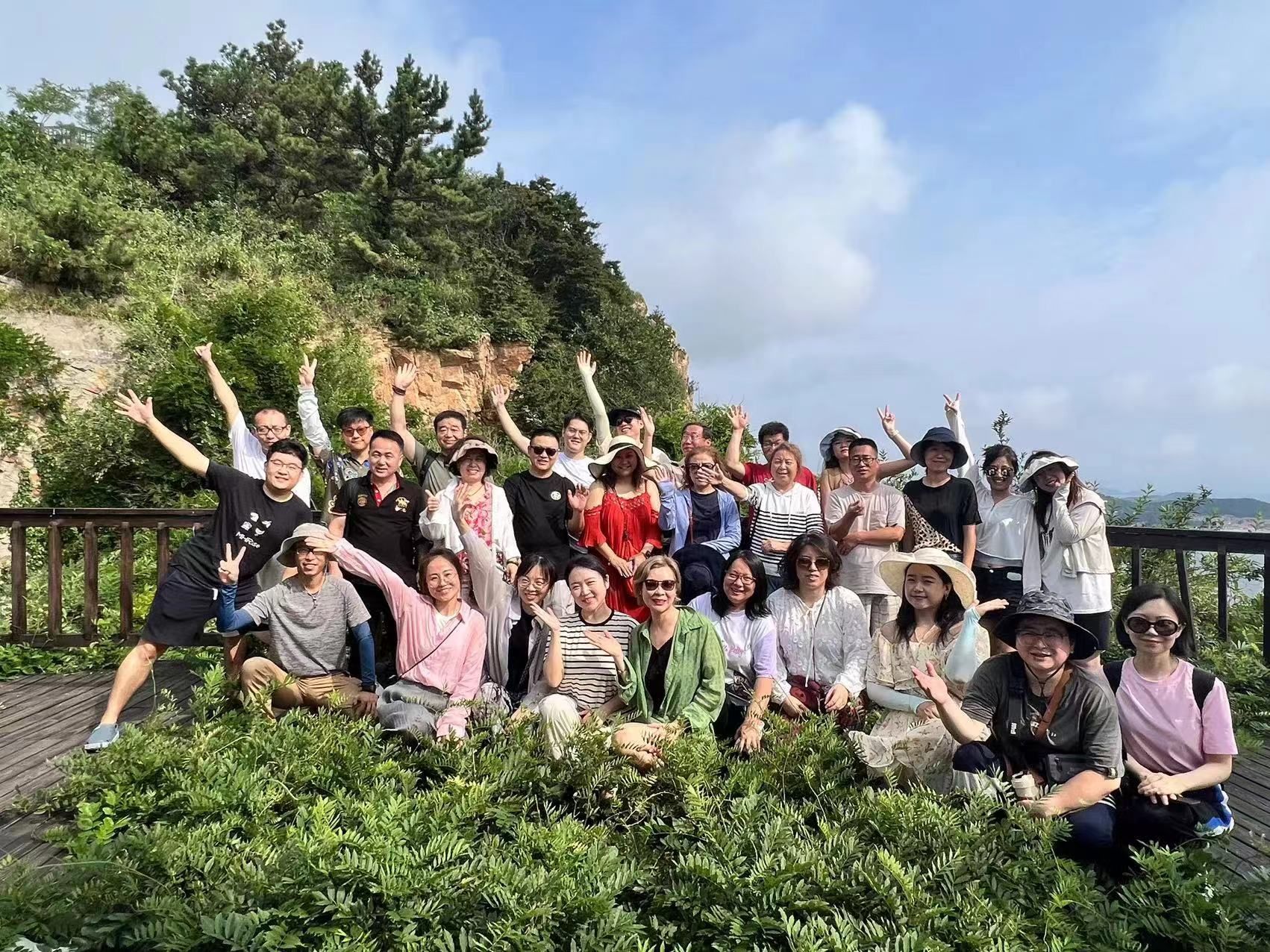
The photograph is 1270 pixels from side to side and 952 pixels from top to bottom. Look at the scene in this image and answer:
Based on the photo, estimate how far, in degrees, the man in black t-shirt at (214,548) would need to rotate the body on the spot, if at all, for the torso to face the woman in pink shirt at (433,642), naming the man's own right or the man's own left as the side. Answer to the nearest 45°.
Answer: approximately 45° to the man's own left

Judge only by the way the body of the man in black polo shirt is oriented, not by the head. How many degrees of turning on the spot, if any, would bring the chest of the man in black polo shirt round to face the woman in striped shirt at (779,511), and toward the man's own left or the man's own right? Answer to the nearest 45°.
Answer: approximately 90° to the man's own left

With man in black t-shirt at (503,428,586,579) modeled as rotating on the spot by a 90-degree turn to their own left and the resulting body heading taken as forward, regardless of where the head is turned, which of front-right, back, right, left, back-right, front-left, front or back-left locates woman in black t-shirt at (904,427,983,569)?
front

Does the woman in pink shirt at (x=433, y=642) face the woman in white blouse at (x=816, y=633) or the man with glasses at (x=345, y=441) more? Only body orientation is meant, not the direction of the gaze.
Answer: the woman in white blouse

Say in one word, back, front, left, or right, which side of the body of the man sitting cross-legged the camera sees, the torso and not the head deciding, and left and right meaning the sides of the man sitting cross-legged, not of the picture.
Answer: front

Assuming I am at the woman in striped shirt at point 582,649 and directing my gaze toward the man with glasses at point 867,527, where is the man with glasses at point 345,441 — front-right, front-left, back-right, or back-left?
back-left

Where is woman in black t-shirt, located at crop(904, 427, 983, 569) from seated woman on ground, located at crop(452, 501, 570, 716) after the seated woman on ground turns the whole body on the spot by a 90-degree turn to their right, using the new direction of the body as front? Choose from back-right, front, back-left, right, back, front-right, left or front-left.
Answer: back

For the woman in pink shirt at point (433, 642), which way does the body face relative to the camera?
toward the camera

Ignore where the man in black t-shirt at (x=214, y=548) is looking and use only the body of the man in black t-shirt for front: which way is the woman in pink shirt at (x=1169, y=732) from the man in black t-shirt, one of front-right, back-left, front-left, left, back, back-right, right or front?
front-left

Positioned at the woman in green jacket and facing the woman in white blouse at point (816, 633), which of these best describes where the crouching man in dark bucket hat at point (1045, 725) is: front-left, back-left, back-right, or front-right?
front-right

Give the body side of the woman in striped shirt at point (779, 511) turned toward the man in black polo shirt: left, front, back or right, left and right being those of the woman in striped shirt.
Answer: right

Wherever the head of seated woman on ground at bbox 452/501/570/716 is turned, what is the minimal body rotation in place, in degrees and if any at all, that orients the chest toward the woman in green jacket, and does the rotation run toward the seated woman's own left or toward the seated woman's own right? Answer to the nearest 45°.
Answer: approximately 45° to the seated woman's own left

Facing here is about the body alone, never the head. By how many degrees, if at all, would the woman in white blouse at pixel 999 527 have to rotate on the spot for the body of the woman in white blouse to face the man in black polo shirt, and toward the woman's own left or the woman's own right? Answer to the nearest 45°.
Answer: approximately 45° to the woman's own right

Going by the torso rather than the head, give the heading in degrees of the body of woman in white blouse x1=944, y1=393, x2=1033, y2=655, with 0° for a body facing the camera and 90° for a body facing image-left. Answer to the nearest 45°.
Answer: approximately 0°
